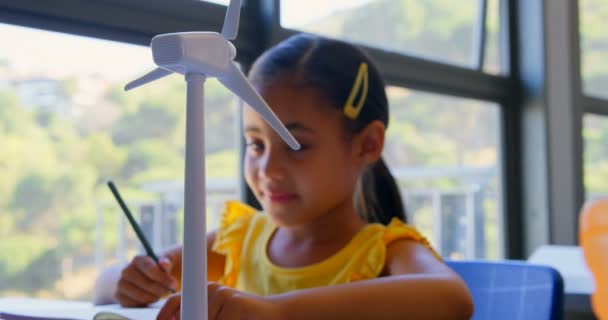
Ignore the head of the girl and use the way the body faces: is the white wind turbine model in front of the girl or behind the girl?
in front
